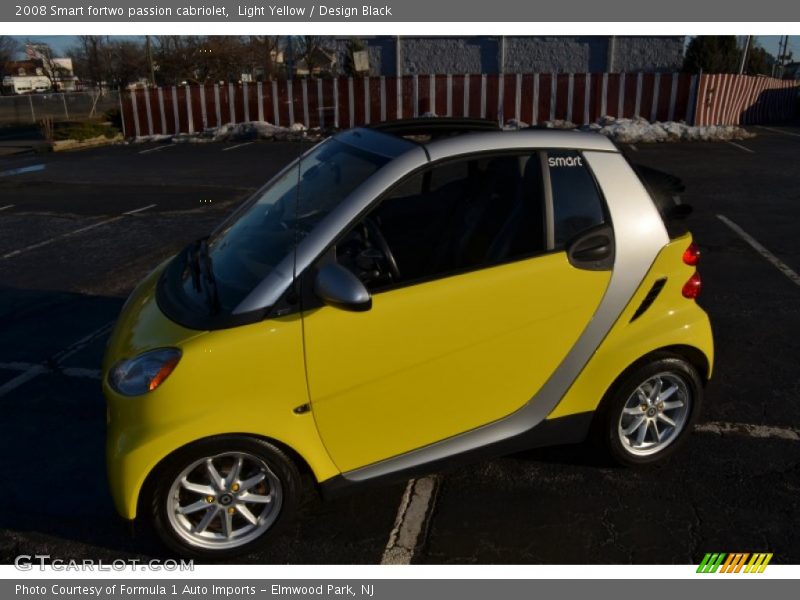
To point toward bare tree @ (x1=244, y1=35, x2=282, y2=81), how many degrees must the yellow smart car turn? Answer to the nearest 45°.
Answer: approximately 90° to its right

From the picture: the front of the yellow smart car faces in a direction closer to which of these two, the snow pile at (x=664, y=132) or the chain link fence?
the chain link fence

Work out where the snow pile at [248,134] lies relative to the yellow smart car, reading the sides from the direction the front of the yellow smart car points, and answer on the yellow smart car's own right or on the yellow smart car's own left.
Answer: on the yellow smart car's own right

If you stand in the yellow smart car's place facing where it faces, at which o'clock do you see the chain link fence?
The chain link fence is roughly at 2 o'clock from the yellow smart car.

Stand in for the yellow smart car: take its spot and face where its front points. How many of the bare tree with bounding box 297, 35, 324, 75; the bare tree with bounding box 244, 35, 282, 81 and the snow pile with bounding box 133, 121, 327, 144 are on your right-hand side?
3

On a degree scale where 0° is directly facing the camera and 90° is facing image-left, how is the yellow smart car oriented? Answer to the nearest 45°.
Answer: approximately 90°

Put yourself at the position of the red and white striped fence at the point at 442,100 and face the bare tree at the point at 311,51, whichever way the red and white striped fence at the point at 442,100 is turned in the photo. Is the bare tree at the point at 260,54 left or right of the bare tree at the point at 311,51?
left

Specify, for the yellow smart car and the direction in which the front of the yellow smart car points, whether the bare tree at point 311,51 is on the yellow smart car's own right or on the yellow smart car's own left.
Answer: on the yellow smart car's own right

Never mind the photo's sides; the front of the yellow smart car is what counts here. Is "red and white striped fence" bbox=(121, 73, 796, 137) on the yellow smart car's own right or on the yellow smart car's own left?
on the yellow smart car's own right

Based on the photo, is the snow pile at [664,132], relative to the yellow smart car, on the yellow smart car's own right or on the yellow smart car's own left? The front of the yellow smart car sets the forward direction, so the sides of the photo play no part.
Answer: on the yellow smart car's own right
